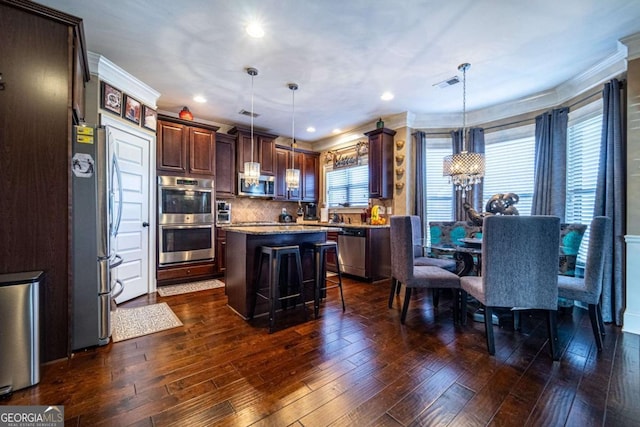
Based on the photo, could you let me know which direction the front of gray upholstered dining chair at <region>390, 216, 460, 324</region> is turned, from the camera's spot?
facing to the right of the viewer

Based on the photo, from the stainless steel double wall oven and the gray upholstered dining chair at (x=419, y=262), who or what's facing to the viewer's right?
the gray upholstered dining chair

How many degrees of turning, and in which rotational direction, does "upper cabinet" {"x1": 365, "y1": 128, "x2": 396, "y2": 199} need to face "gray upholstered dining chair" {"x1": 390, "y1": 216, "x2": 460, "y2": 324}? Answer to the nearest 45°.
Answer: approximately 45° to its left

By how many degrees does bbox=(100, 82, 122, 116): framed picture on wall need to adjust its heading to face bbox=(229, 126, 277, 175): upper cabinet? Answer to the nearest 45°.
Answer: approximately 45° to its left

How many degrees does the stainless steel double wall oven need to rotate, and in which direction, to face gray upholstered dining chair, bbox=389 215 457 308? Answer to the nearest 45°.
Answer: approximately 45° to its left

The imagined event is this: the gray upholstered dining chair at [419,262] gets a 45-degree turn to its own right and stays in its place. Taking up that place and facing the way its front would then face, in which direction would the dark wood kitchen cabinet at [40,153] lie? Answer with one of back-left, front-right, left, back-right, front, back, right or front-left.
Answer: right

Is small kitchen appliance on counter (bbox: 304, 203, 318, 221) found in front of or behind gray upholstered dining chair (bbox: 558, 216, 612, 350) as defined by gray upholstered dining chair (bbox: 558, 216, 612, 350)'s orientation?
in front

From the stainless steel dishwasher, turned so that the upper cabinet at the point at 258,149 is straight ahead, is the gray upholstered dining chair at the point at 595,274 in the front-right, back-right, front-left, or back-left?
back-left

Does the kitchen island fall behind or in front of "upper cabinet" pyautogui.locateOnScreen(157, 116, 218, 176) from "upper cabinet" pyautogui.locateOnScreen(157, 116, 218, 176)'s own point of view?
in front

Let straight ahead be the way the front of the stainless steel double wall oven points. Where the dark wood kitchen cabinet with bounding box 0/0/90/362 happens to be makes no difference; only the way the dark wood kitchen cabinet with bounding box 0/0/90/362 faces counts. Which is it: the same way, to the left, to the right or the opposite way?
to the left

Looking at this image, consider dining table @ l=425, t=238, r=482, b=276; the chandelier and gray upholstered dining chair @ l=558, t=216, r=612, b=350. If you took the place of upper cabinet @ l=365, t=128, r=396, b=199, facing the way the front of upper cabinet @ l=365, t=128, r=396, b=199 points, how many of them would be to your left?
3

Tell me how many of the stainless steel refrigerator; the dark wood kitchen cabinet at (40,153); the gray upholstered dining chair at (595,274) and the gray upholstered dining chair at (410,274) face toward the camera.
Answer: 0

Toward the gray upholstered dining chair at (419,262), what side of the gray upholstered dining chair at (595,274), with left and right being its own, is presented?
front
